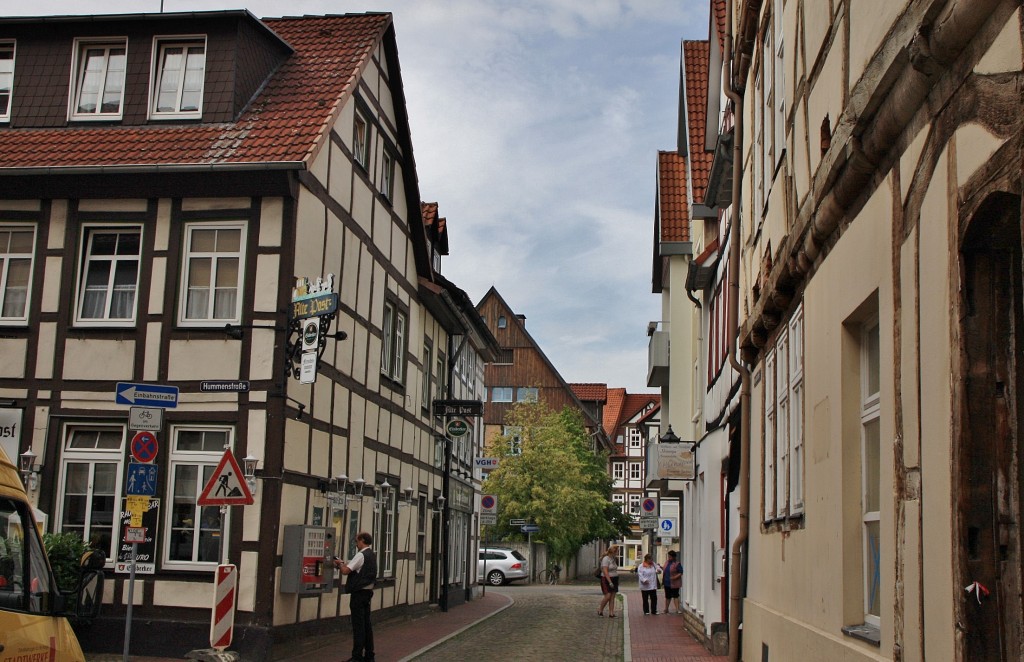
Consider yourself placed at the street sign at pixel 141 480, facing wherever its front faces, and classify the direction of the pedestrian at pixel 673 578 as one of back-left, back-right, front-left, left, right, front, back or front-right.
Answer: back-left

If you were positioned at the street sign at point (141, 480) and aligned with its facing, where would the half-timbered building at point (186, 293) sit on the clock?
The half-timbered building is roughly at 6 o'clock from the street sign.

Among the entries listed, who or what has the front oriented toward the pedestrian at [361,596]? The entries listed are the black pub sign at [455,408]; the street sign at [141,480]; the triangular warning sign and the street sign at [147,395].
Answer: the black pub sign at [455,408]

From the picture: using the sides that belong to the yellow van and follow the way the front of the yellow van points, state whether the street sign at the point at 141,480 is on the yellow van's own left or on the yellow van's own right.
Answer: on the yellow van's own left

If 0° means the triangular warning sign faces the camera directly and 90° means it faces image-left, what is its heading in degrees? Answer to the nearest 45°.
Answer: approximately 0°

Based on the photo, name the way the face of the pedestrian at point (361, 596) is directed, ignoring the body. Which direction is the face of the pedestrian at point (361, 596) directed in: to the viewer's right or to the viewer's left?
to the viewer's left
